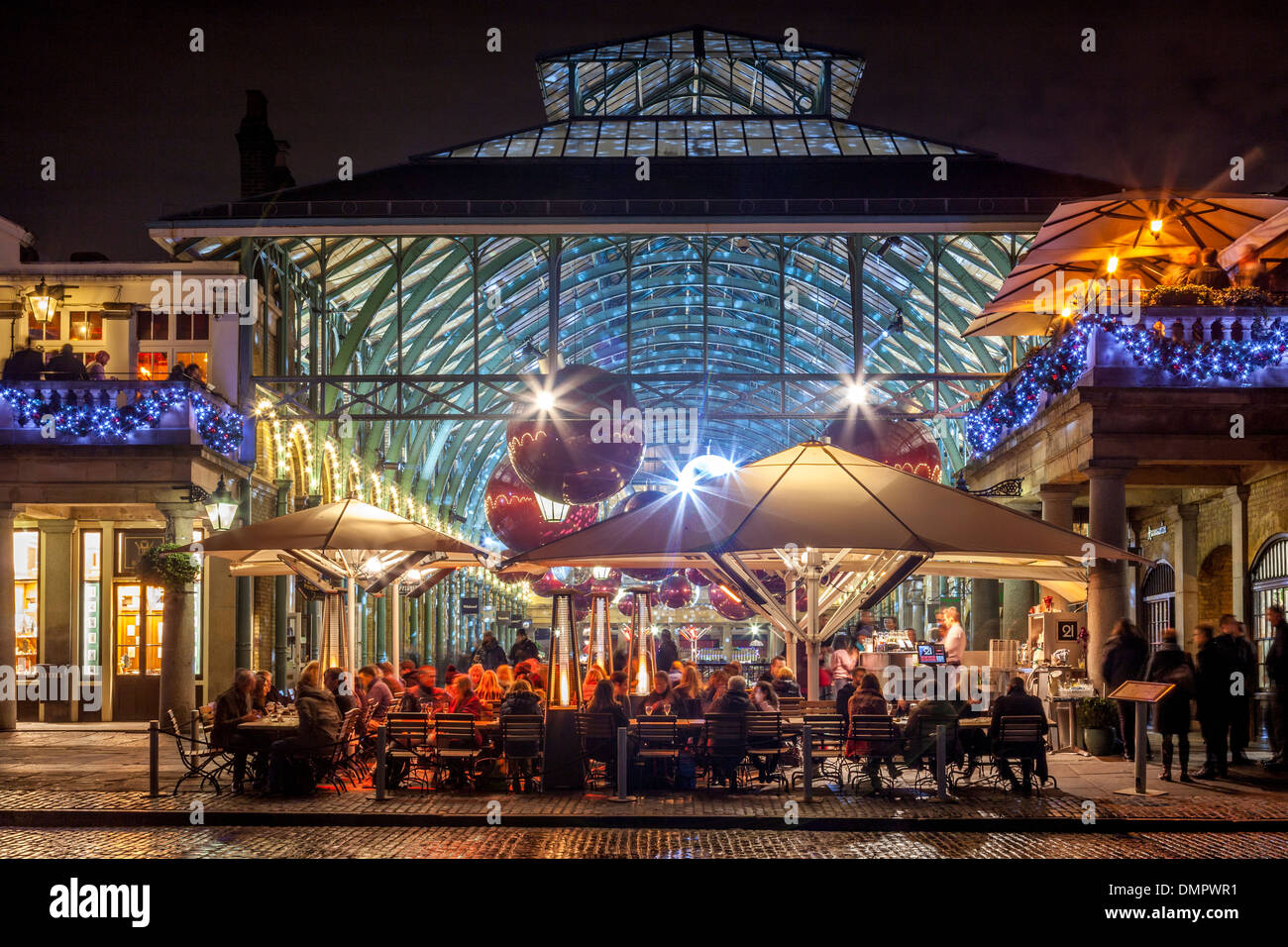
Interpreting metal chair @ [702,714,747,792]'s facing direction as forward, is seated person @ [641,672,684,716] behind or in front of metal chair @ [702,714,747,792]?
in front

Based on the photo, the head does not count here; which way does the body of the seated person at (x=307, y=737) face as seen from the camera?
to the viewer's left

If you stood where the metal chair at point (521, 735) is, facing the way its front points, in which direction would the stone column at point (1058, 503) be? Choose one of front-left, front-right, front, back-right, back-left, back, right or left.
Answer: front-right

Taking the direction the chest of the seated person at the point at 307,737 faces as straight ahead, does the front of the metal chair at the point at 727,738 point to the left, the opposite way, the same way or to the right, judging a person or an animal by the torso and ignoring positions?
to the right

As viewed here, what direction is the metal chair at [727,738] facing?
away from the camera

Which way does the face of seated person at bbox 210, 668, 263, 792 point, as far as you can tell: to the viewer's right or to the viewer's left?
to the viewer's right

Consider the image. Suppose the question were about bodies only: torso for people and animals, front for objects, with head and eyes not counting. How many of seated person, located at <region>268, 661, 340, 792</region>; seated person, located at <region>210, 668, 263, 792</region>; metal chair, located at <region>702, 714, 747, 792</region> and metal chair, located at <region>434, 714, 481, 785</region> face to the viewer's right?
1

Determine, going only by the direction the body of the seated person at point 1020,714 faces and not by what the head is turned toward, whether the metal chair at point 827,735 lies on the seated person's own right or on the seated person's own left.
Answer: on the seated person's own left

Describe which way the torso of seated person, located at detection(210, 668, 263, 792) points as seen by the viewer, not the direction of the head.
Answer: to the viewer's right

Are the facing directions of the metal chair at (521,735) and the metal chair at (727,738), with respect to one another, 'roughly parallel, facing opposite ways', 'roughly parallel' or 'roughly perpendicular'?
roughly parallel
